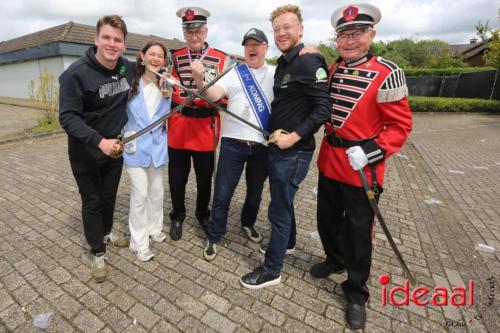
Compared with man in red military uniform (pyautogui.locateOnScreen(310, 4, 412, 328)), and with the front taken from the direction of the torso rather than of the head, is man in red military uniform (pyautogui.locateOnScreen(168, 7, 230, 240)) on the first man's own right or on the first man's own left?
on the first man's own right

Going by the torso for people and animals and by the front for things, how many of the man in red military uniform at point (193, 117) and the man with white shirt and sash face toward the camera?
2

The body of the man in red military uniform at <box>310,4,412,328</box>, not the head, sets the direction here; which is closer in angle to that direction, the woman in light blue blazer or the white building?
the woman in light blue blazer

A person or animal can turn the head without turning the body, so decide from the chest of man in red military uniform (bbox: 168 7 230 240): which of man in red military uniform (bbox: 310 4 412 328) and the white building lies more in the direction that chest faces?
the man in red military uniform

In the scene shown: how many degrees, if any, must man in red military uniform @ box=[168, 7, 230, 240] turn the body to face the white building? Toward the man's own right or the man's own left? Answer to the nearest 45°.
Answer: approximately 135° to the man's own right

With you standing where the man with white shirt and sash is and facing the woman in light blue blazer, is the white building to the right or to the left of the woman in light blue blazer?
right

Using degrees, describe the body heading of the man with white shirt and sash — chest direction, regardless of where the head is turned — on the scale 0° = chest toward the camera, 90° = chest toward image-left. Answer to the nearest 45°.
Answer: approximately 0°

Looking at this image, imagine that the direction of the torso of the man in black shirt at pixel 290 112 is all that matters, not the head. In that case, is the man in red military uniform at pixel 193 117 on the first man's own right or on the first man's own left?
on the first man's own right
